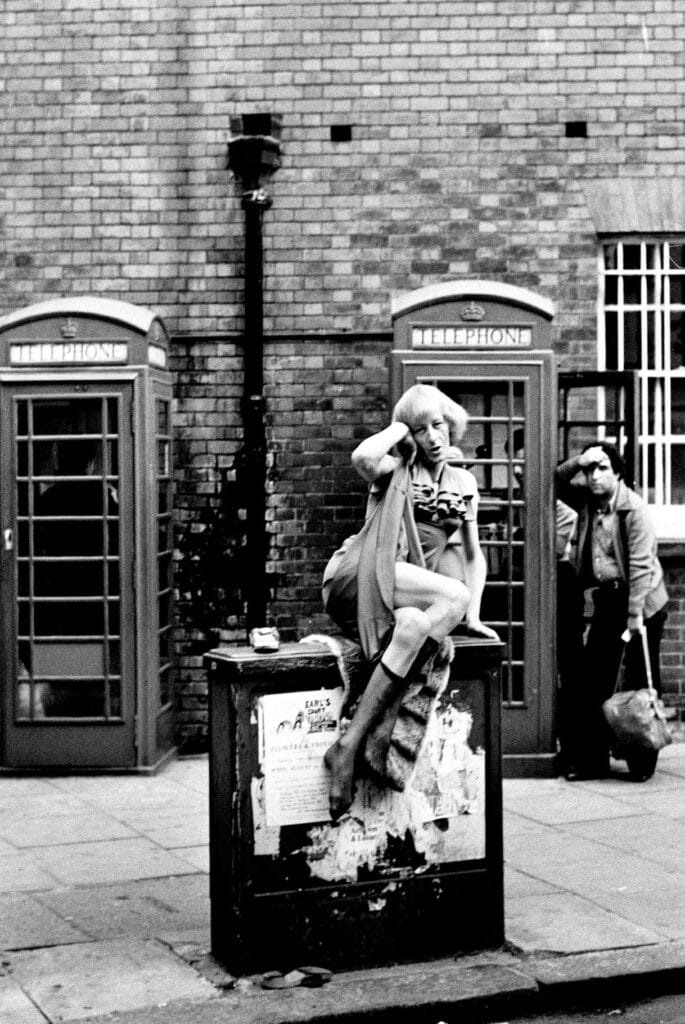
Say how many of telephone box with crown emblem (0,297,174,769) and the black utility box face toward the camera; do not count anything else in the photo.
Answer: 2

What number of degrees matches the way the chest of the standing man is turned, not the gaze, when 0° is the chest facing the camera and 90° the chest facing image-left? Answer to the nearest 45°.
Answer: approximately 45°

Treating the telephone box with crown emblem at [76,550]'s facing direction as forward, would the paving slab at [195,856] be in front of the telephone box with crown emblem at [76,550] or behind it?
in front

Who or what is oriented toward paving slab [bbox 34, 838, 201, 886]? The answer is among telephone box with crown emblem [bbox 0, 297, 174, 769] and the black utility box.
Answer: the telephone box with crown emblem

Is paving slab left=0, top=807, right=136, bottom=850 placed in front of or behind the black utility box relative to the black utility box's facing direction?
behind

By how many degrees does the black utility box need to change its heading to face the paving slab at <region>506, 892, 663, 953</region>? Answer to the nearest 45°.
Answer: approximately 135° to its left

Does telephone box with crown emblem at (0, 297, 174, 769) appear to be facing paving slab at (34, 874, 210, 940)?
yes

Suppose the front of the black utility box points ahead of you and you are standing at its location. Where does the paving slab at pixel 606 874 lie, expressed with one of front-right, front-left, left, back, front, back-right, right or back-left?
back-left

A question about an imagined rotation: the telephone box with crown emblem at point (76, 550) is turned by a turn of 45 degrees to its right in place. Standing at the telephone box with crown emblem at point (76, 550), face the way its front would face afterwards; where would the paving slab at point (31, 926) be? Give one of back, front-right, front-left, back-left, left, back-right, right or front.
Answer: front-left

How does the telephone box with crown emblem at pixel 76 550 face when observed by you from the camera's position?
facing the viewer

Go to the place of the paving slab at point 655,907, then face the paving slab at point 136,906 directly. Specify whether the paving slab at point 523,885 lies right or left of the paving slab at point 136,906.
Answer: right
